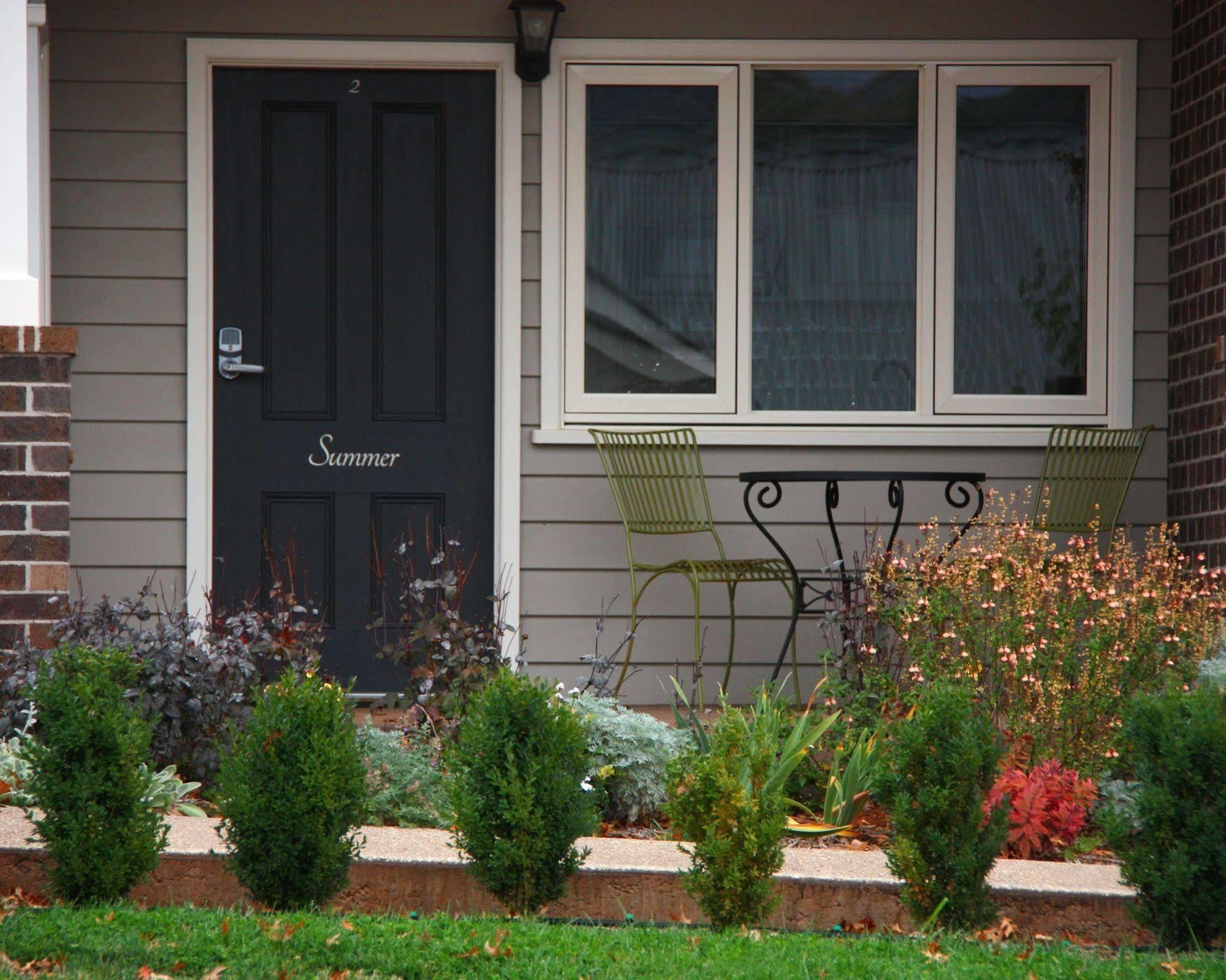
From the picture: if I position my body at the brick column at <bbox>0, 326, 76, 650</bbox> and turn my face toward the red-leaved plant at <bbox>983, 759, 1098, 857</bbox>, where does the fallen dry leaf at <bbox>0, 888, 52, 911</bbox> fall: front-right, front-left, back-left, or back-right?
front-right

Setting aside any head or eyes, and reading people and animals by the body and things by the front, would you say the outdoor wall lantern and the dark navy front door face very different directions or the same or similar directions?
same or similar directions

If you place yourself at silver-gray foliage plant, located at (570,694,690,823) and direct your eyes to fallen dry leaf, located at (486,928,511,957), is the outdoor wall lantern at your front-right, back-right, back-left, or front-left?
back-right

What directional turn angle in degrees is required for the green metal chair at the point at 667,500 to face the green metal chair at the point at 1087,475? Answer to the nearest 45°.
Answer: approximately 45° to its left

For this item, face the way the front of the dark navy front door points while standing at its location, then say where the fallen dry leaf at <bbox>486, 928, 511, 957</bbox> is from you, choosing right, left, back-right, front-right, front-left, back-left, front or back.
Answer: front

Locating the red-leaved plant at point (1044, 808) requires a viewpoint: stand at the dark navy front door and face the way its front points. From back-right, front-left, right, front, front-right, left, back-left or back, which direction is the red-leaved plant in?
front-left

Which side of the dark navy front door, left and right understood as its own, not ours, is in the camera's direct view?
front

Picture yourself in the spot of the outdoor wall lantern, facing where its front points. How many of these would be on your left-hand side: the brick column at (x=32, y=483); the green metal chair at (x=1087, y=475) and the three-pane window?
2

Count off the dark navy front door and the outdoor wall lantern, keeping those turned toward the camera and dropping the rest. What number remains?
2

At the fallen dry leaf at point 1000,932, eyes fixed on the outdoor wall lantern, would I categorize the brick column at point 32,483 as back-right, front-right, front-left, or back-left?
front-left

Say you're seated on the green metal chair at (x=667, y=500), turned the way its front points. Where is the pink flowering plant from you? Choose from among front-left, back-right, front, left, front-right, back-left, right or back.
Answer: front

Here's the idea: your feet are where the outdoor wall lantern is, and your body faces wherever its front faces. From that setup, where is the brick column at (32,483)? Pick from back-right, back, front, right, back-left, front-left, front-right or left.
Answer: front-right

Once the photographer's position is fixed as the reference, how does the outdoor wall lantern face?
facing the viewer

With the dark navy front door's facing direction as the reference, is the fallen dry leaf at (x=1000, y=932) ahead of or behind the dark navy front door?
ahead

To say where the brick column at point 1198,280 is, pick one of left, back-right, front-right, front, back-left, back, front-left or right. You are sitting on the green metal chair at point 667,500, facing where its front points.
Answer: front-left

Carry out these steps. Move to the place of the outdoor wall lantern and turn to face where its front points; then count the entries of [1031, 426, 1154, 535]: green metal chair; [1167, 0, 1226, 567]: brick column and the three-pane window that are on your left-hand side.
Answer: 3

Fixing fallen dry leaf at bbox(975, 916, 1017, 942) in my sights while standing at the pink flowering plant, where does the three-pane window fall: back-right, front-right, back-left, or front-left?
back-right
